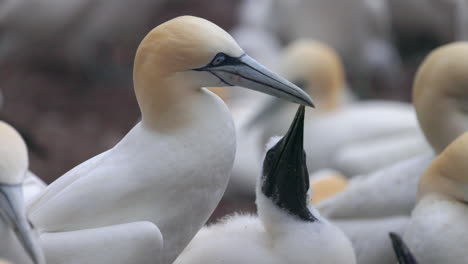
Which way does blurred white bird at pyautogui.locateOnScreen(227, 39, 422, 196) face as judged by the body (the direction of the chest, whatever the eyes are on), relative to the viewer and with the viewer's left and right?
facing to the left of the viewer

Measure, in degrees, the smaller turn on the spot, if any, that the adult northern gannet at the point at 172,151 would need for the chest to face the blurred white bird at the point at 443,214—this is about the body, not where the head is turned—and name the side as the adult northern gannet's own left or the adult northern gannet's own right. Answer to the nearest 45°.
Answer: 0° — it already faces it

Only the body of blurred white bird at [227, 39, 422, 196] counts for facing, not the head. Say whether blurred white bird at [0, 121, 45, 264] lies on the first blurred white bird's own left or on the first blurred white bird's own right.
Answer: on the first blurred white bird's own left

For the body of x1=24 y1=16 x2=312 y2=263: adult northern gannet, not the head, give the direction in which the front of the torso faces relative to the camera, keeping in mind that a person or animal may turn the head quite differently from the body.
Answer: to the viewer's right

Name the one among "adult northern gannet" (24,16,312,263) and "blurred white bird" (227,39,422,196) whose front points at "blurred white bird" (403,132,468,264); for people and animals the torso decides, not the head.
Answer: the adult northern gannet

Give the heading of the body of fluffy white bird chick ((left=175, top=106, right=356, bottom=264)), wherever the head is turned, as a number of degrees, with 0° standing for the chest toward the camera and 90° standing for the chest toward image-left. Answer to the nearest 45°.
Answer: approximately 315°
